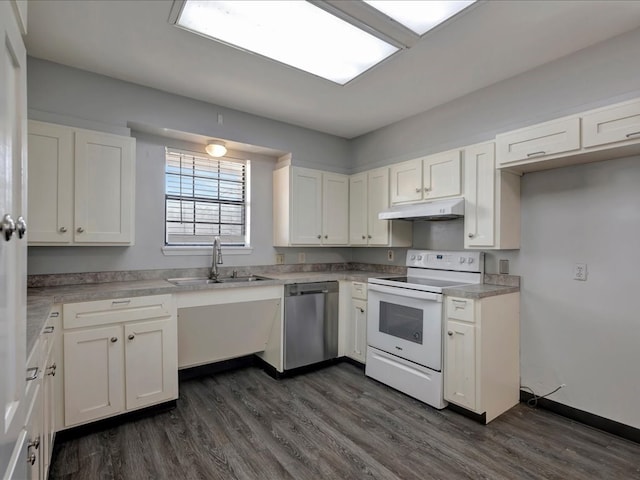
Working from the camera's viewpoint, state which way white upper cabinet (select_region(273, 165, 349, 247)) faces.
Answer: facing the viewer and to the right of the viewer

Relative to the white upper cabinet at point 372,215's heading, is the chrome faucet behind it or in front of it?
in front

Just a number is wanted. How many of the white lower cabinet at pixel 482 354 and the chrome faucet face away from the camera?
0

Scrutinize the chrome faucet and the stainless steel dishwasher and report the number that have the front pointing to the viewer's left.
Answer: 0

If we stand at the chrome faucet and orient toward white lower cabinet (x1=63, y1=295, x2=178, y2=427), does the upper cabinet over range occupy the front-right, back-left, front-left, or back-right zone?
back-left

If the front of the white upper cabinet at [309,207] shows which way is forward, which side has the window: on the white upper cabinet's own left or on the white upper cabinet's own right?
on the white upper cabinet's own right

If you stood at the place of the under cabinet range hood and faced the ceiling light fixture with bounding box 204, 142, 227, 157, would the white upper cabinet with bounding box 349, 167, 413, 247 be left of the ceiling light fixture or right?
right

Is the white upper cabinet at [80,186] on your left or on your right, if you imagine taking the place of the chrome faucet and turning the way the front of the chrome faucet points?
on your right

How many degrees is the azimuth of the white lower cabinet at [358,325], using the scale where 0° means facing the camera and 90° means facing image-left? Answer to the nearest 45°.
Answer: approximately 45°
